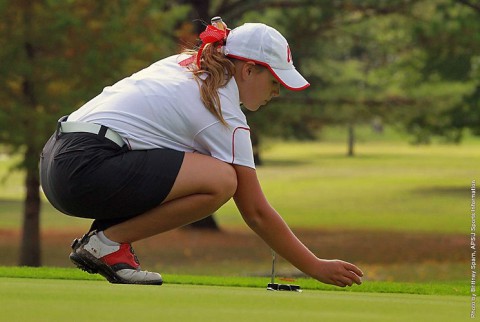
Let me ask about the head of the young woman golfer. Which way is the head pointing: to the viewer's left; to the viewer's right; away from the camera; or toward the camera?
to the viewer's right

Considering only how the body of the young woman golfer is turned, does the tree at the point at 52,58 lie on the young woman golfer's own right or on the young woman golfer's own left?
on the young woman golfer's own left

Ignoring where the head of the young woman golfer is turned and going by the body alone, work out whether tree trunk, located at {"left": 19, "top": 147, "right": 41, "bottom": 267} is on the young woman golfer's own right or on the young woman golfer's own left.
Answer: on the young woman golfer's own left

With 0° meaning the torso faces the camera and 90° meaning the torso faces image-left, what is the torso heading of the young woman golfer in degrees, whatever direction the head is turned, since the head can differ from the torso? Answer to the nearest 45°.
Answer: approximately 270°
